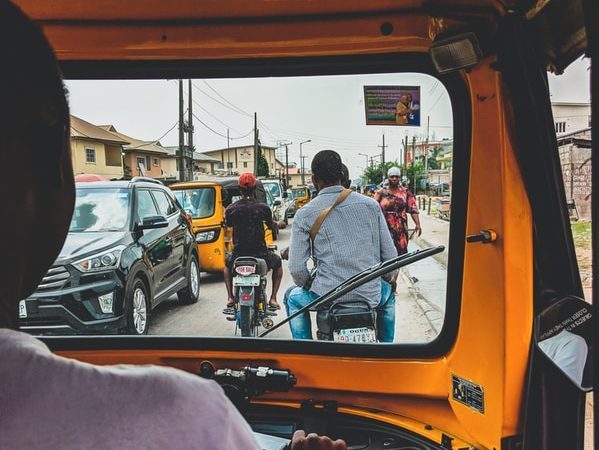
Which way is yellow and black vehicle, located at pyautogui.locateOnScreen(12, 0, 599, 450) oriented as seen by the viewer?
away from the camera

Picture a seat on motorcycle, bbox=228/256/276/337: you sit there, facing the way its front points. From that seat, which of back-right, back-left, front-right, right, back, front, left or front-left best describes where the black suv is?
left

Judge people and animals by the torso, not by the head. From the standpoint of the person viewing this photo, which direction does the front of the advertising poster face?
facing the viewer

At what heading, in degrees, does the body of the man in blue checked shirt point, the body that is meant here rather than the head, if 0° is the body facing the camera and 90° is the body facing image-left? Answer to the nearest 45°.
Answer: approximately 180°

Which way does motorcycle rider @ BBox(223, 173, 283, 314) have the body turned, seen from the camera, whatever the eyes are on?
away from the camera

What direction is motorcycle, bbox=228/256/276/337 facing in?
away from the camera

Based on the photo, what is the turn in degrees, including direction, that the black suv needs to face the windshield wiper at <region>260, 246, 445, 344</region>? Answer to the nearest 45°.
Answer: approximately 90° to its left

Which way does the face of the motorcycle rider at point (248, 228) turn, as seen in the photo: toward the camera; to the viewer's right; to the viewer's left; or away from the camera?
away from the camera

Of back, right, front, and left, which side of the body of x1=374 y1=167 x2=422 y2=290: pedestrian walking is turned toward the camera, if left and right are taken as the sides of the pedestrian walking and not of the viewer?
front

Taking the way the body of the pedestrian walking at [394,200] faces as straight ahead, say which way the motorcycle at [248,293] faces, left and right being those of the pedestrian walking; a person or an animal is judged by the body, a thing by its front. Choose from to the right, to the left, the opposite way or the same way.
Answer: the opposite way

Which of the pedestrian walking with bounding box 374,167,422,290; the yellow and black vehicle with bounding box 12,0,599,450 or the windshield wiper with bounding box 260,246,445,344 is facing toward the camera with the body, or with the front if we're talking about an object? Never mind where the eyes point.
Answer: the pedestrian walking
